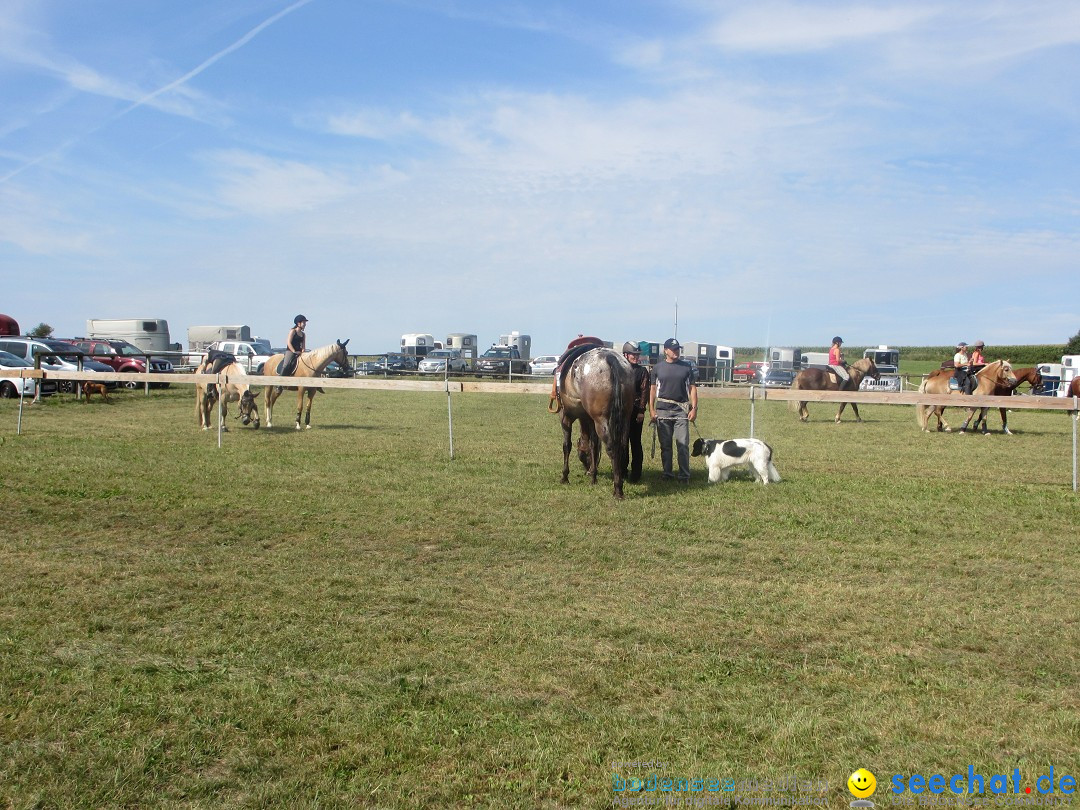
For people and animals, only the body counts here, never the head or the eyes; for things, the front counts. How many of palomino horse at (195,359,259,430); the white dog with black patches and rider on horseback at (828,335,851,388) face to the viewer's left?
1

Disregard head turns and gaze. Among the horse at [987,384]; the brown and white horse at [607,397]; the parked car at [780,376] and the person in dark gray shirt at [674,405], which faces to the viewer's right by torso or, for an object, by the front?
the horse

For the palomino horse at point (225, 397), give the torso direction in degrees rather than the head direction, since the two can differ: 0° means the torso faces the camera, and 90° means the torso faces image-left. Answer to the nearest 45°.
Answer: approximately 315°

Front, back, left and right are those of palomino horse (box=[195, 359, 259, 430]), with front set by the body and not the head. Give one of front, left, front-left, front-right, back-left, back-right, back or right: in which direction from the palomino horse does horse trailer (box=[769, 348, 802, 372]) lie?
left

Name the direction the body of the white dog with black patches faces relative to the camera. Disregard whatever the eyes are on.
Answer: to the viewer's left

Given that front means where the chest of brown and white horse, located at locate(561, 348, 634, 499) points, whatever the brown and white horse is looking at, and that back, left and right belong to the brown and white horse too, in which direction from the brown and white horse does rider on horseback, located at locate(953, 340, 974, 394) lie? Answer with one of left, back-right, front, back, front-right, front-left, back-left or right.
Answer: right

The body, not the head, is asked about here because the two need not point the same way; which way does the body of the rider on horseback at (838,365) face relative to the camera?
to the viewer's right

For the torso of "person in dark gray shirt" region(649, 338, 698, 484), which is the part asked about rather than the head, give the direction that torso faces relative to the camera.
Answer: toward the camera

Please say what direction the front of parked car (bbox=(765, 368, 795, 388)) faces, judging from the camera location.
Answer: facing the viewer

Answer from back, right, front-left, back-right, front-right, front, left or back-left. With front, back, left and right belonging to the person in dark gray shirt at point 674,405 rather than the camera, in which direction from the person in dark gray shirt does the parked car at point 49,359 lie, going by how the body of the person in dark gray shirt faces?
back-right

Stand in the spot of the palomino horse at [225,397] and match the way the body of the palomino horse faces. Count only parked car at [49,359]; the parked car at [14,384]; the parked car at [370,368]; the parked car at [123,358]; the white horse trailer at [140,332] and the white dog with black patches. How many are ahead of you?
1

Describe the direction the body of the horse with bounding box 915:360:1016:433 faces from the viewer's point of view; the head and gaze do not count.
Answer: to the viewer's right
